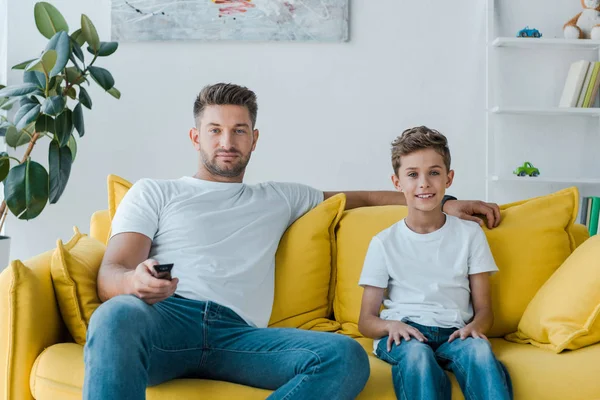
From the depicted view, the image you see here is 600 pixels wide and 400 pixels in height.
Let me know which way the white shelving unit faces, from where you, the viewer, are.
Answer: facing the viewer

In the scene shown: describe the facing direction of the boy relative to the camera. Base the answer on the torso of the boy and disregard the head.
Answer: toward the camera

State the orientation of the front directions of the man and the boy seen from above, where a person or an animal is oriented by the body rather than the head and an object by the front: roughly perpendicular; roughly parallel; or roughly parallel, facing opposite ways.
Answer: roughly parallel

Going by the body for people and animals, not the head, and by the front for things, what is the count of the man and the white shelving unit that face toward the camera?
2

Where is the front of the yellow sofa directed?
toward the camera

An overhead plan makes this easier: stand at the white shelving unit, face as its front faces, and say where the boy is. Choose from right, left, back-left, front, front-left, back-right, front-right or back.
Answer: front
